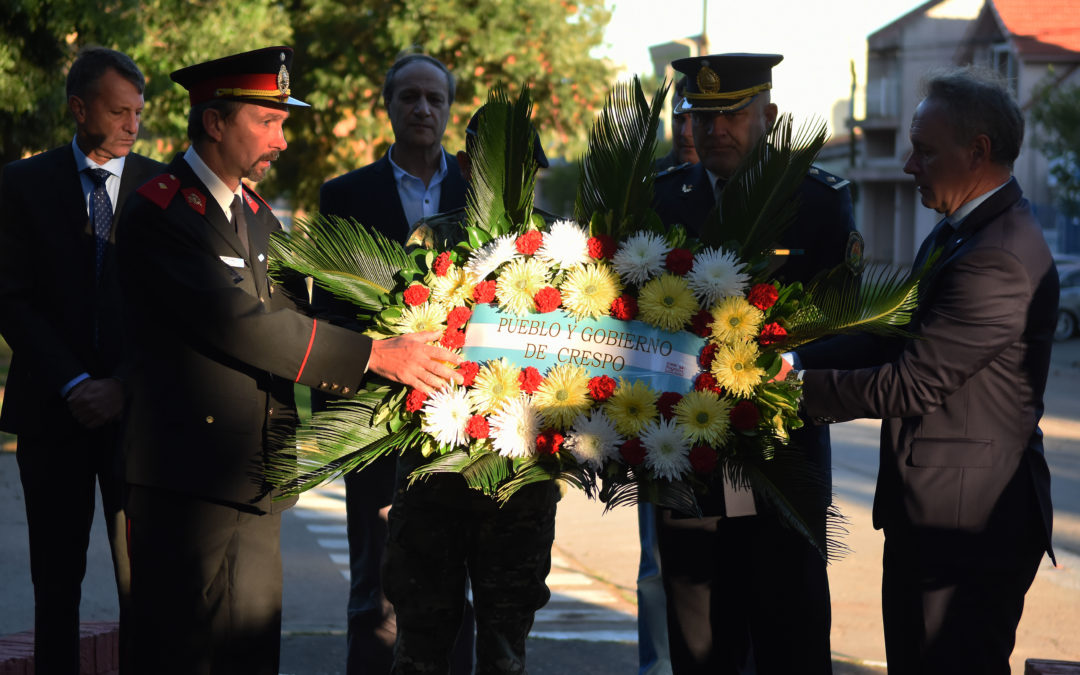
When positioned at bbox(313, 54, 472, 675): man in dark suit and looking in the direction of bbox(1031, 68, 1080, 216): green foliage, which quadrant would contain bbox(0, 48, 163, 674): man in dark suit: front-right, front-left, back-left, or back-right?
back-left

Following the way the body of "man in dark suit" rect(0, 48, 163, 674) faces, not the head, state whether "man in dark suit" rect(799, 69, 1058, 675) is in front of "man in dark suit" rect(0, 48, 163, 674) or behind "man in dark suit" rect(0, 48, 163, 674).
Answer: in front

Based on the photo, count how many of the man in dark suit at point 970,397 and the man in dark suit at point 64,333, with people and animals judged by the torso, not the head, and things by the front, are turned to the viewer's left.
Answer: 1

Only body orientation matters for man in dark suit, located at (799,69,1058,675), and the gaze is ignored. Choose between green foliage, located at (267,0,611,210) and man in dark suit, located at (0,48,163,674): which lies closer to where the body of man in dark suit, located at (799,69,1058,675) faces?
the man in dark suit

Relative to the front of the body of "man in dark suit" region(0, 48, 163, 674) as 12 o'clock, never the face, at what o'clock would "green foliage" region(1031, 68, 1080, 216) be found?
The green foliage is roughly at 9 o'clock from the man in dark suit.

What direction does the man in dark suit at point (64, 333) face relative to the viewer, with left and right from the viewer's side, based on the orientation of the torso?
facing the viewer and to the right of the viewer

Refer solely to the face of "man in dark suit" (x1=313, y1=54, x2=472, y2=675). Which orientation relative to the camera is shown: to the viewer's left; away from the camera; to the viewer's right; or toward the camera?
toward the camera

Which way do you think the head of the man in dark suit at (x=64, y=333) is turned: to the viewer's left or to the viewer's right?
to the viewer's right

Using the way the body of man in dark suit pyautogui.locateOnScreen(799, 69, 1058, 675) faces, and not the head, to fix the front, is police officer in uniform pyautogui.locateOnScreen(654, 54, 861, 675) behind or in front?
in front

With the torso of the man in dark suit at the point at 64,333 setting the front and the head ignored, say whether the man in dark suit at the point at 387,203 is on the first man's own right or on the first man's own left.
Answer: on the first man's own left

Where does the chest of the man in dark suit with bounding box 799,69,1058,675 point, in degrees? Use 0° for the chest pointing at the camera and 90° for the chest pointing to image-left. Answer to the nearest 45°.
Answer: approximately 90°

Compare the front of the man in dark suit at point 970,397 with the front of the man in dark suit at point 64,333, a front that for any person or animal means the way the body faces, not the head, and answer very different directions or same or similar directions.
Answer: very different directions
